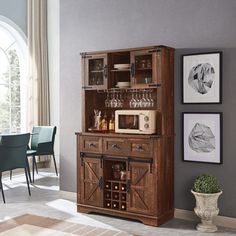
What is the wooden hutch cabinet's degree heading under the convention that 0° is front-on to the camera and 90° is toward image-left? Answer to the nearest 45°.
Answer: approximately 45°

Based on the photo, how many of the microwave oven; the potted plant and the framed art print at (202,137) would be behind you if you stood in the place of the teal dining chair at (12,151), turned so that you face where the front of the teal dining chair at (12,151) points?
3

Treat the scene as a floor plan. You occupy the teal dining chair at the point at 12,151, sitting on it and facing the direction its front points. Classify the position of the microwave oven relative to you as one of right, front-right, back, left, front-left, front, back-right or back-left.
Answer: back

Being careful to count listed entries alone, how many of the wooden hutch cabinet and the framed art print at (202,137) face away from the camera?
0

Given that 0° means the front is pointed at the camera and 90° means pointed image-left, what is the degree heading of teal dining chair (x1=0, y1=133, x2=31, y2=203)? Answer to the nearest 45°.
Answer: approximately 135°

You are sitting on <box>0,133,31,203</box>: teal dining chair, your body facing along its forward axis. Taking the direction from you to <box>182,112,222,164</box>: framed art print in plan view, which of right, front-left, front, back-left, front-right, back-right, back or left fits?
back

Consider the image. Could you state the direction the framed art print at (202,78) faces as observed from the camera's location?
facing the viewer and to the left of the viewer

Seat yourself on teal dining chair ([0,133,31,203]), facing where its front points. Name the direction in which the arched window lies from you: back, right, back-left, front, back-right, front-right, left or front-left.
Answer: front-right

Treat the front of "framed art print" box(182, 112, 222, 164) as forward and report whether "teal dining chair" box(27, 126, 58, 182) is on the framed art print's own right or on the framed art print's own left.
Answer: on the framed art print's own right

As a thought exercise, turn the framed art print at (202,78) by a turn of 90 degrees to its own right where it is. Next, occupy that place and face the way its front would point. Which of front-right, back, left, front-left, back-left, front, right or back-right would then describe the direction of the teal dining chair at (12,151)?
front-left

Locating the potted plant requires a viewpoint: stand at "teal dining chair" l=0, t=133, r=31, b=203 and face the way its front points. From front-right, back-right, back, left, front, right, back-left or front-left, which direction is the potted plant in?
back

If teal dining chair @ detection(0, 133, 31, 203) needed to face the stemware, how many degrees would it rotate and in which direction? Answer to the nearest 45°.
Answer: approximately 180°

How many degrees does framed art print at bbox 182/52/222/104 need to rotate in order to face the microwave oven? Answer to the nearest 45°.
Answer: approximately 45° to its right
